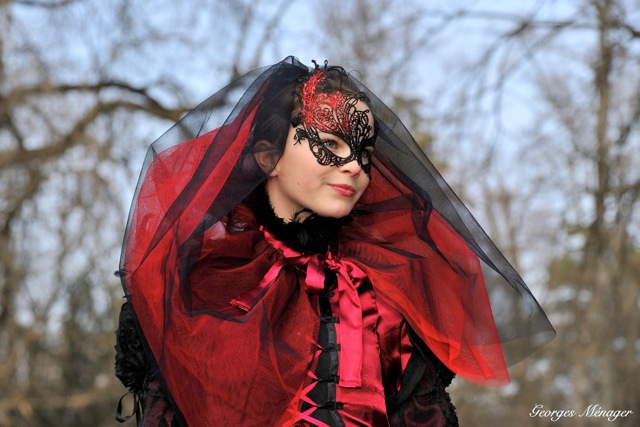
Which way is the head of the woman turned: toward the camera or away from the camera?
toward the camera

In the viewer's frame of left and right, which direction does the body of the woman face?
facing the viewer and to the right of the viewer
